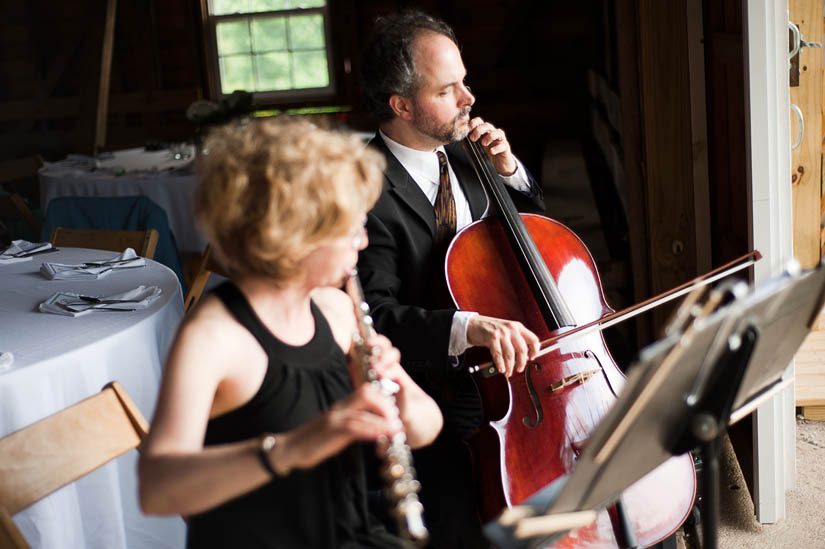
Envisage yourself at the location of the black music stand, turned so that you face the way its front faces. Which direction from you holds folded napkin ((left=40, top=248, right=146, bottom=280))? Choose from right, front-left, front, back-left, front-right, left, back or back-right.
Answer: front

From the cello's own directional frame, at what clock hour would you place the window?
The window is roughly at 7 o'clock from the cello.

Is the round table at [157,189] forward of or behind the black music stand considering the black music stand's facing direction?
forward

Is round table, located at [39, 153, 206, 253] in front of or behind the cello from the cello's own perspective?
behind

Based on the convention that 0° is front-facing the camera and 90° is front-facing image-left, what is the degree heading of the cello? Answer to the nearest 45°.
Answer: approximately 315°

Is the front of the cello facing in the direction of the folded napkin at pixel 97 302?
no

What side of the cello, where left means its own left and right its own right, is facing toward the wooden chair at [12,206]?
back

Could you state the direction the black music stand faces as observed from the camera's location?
facing away from the viewer and to the left of the viewer

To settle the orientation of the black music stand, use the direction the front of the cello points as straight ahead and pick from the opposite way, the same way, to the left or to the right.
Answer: the opposite way

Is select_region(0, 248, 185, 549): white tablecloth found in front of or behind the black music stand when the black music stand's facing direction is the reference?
in front

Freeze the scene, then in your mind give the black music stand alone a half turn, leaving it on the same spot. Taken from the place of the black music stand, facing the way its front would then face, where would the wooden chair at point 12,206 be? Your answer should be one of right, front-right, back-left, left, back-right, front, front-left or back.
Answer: back
